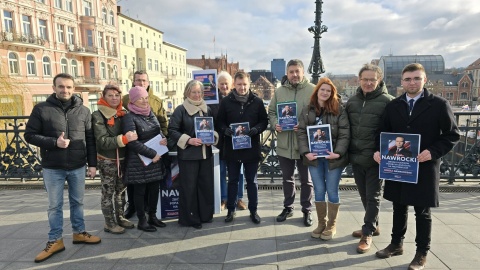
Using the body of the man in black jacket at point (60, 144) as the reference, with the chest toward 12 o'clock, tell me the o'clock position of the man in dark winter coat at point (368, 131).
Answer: The man in dark winter coat is roughly at 10 o'clock from the man in black jacket.

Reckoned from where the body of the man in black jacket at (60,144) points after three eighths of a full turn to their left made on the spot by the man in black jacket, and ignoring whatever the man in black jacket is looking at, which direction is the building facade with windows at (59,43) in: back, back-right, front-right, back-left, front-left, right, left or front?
front-left

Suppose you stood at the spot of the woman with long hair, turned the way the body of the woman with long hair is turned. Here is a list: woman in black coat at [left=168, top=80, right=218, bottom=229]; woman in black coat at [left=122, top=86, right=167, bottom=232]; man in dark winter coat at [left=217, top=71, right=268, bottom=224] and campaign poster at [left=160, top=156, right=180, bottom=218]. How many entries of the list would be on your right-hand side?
4

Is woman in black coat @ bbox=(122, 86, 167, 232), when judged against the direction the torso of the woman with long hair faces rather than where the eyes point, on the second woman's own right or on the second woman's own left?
on the second woman's own right

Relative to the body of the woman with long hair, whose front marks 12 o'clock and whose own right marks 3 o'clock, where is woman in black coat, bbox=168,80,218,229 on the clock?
The woman in black coat is roughly at 3 o'clock from the woman with long hair.

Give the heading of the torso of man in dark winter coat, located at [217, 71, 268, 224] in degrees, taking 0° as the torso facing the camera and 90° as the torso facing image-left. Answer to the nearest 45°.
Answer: approximately 0°

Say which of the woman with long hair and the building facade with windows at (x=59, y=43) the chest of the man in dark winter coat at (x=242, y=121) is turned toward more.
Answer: the woman with long hair

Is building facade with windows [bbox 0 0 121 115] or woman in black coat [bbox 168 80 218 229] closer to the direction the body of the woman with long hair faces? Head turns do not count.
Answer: the woman in black coat

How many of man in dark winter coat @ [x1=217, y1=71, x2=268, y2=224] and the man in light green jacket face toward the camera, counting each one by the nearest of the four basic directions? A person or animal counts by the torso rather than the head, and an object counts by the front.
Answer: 2
